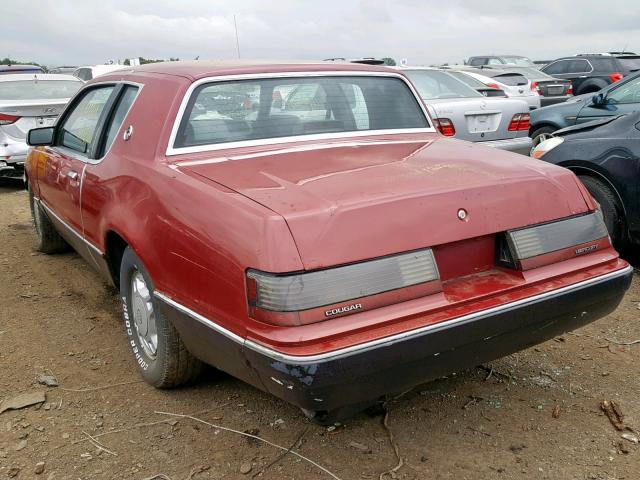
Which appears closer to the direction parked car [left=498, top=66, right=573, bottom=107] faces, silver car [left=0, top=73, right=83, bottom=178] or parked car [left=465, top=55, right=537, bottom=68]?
the parked car

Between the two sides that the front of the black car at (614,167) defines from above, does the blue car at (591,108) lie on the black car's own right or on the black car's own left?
on the black car's own right

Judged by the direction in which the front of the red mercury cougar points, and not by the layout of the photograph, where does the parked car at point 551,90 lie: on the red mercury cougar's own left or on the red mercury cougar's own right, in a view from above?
on the red mercury cougar's own right

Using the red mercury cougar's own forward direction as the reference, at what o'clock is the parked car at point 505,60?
The parked car is roughly at 2 o'clock from the red mercury cougar.

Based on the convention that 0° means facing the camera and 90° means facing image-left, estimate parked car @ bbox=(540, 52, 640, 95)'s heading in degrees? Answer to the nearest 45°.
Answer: approximately 135°

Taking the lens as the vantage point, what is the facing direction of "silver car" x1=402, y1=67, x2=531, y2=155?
facing away from the viewer and to the left of the viewer

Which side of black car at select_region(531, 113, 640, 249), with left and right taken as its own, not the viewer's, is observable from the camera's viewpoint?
left

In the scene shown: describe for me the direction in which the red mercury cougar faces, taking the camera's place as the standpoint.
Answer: facing away from the viewer and to the left of the viewer
